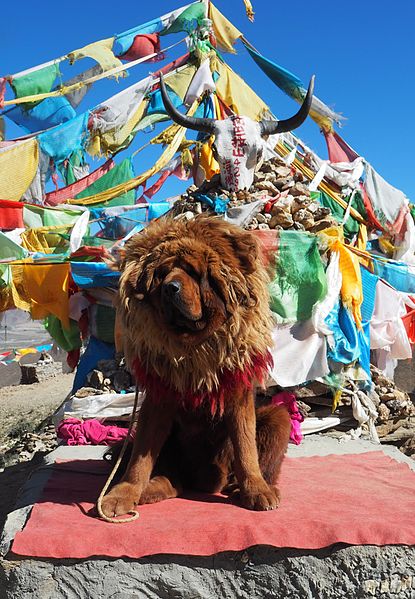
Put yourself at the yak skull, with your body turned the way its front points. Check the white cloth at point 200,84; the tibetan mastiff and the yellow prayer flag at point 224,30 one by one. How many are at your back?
2

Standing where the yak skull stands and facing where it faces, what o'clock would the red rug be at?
The red rug is roughly at 12 o'clock from the yak skull.

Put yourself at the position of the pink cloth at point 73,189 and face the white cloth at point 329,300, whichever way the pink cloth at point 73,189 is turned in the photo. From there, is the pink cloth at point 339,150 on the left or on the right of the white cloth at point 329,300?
left

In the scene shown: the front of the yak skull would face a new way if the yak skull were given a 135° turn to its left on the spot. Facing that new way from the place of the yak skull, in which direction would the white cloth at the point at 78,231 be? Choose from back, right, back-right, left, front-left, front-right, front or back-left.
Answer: left

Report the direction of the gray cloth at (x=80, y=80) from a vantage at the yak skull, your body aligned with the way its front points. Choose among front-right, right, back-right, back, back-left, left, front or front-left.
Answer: back-right

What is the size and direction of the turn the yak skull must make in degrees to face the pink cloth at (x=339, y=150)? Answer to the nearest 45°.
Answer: approximately 135° to its left

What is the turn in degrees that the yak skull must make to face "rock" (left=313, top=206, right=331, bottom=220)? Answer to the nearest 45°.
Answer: approximately 90° to its left

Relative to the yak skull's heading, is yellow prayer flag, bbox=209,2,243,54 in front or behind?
behind

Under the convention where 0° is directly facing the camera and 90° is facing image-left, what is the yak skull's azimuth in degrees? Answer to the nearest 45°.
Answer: approximately 0°
